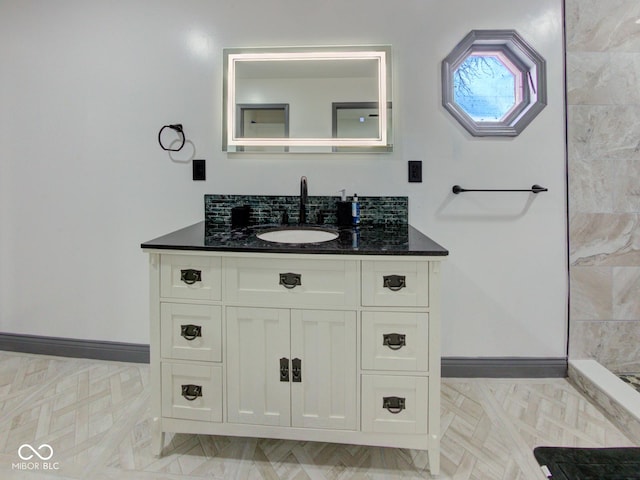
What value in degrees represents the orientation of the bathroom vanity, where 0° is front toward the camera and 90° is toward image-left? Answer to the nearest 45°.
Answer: approximately 0°

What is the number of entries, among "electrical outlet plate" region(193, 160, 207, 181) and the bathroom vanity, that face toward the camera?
2

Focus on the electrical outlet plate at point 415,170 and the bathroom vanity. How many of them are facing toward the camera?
2

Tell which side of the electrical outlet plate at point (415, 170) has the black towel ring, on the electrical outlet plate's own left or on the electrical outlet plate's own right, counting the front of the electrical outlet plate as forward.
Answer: on the electrical outlet plate's own right

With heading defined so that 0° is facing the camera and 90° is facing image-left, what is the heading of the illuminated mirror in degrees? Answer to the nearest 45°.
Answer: approximately 0°
